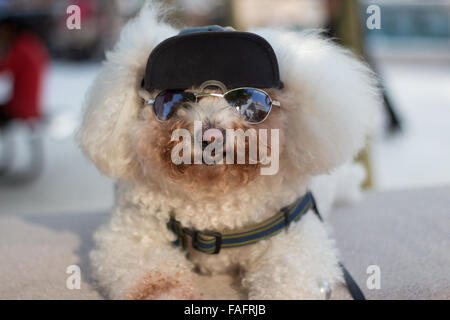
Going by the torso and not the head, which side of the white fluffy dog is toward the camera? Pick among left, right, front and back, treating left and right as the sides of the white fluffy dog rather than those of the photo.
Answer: front

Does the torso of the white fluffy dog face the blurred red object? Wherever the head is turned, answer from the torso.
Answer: no
